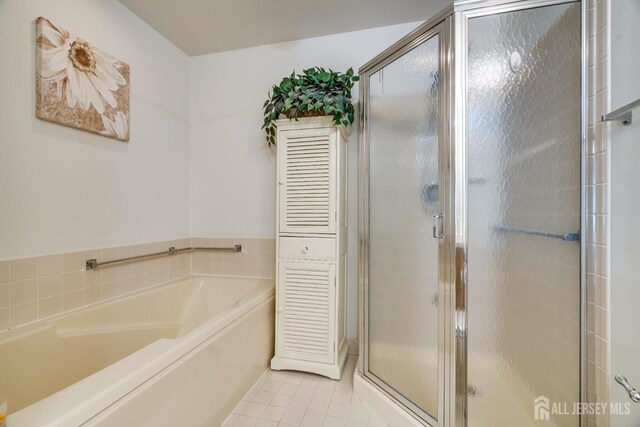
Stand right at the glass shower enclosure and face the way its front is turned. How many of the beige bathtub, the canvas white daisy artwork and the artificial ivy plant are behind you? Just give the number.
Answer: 0

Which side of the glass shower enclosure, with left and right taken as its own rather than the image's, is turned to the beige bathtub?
front

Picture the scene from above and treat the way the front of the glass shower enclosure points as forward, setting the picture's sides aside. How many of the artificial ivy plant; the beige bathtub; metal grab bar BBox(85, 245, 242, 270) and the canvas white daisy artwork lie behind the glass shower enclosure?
0

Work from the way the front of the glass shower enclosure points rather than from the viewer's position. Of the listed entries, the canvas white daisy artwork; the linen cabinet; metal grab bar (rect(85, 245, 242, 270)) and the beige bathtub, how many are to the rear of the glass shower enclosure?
0

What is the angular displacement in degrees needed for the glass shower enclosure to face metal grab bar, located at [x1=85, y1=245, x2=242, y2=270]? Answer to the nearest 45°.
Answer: approximately 45° to its right

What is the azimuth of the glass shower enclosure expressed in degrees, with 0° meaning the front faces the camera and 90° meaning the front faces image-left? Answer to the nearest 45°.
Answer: approximately 45°

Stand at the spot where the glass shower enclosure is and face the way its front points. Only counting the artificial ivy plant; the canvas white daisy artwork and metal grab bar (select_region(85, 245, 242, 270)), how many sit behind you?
0

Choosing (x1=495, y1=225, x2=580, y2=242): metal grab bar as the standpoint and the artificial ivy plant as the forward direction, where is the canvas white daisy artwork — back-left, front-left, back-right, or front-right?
front-left

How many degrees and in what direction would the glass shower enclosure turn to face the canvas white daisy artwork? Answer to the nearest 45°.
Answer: approximately 45° to its right

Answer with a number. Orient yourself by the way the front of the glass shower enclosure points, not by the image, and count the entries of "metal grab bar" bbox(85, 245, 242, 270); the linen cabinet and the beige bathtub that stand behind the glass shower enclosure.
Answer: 0

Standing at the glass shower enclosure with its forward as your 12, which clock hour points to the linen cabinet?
The linen cabinet is roughly at 2 o'clock from the glass shower enclosure.

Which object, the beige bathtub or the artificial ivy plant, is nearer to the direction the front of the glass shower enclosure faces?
the beige bathtub

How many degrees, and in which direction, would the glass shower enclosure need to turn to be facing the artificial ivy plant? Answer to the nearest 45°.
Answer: approximately 45° to its right
